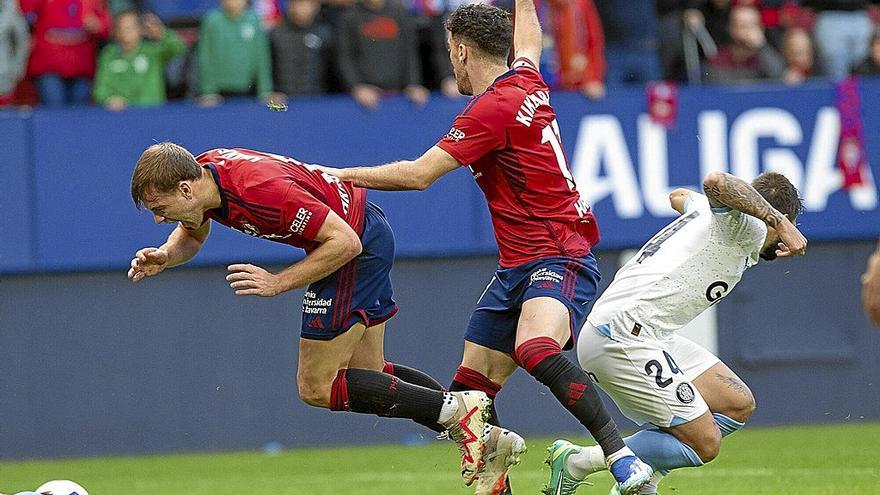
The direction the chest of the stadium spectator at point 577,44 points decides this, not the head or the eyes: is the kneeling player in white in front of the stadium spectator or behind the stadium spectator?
in front

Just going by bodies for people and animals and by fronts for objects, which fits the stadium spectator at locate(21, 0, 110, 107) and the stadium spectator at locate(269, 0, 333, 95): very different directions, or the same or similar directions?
same or similar directions

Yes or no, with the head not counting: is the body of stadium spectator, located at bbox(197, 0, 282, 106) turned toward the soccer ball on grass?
yes

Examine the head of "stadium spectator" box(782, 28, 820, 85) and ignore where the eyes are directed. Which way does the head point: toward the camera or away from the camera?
toward the camera

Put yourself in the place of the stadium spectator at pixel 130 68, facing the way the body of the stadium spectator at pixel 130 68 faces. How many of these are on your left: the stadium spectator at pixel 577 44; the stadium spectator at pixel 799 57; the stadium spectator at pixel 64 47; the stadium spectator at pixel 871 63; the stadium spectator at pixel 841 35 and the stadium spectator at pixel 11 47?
4

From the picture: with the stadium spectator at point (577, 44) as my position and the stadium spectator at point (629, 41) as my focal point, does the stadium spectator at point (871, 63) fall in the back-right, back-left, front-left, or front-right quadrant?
front-right

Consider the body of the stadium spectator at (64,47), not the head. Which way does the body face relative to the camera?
toward the camera

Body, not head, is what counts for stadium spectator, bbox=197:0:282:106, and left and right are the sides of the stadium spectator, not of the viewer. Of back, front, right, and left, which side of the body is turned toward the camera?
front

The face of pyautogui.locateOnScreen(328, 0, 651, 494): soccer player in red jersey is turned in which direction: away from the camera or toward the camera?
away from the camera

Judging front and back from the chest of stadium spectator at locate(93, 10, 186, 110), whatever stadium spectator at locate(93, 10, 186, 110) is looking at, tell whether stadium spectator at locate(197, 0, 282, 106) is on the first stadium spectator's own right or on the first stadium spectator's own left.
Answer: on the first stadium spectator's own left

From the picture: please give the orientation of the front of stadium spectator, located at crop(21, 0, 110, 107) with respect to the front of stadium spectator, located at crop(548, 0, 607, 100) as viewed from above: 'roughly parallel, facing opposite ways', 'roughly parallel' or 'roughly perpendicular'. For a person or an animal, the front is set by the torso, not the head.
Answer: roughly parallel

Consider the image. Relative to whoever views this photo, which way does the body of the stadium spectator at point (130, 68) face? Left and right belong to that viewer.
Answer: facing the viewer

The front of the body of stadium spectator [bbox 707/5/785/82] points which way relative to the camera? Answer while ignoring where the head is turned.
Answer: toward the camera

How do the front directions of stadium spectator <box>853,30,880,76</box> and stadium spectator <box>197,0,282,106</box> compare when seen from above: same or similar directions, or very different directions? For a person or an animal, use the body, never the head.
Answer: same or similar directions

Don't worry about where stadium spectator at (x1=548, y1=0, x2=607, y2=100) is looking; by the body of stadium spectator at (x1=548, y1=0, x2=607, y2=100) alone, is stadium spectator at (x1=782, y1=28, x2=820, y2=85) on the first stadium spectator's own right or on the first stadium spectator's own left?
on the first stadium spectator's own left

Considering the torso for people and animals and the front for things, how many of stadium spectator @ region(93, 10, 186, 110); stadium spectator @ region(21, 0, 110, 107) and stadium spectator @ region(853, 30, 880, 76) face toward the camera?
3
